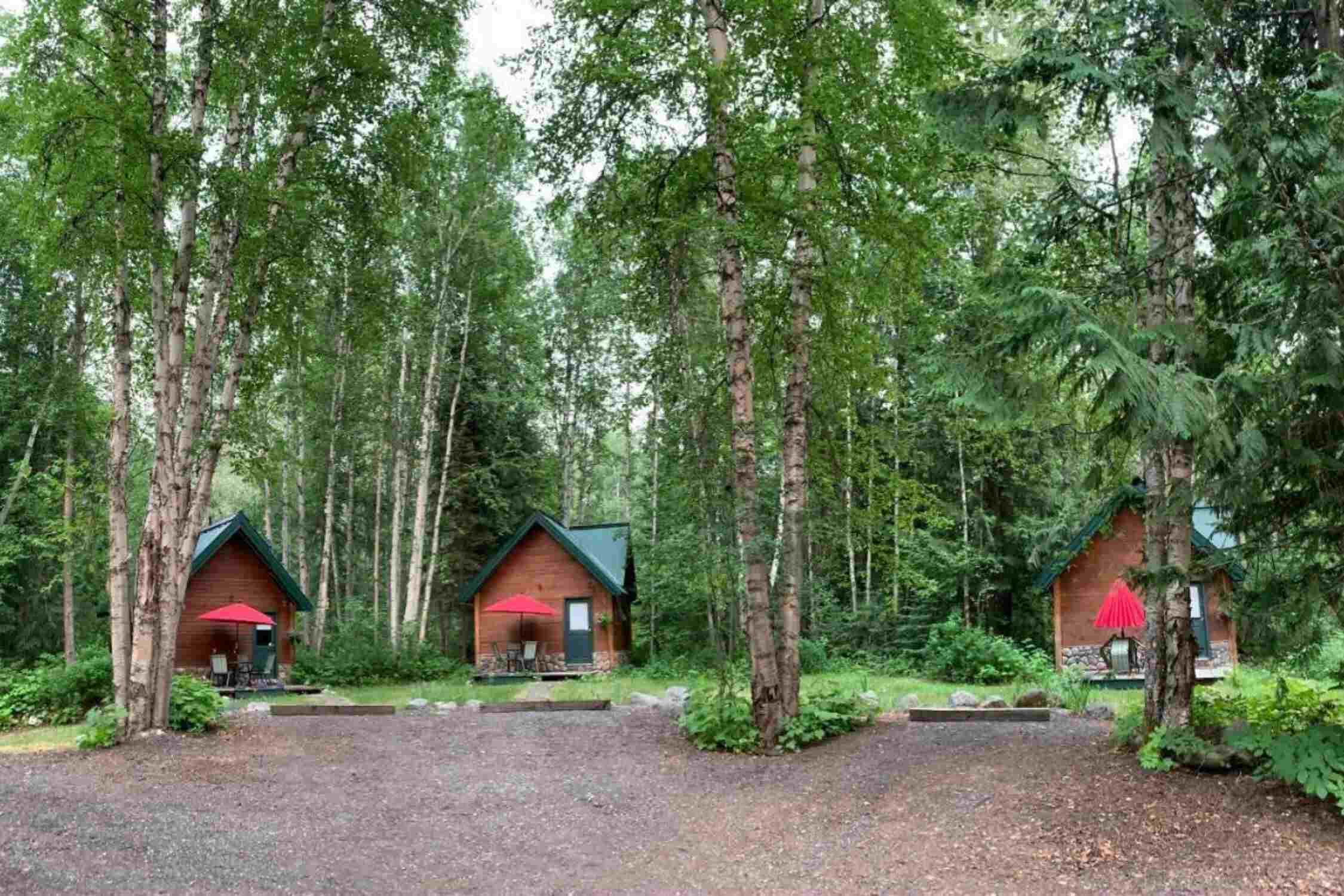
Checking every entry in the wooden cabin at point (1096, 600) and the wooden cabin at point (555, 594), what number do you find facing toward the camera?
2

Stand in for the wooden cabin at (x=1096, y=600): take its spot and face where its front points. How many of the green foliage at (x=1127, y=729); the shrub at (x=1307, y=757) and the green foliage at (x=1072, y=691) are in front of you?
3

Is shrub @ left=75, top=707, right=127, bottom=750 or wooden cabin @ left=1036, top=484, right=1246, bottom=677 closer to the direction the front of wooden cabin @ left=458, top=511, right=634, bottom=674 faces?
the shrub

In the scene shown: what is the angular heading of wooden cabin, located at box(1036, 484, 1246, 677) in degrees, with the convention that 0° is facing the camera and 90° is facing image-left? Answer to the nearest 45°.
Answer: approximately 0°

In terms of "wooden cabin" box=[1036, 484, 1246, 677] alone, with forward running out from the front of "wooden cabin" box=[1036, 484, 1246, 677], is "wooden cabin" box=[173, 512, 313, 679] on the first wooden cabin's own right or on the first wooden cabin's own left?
on the first wooden cabin's own right
